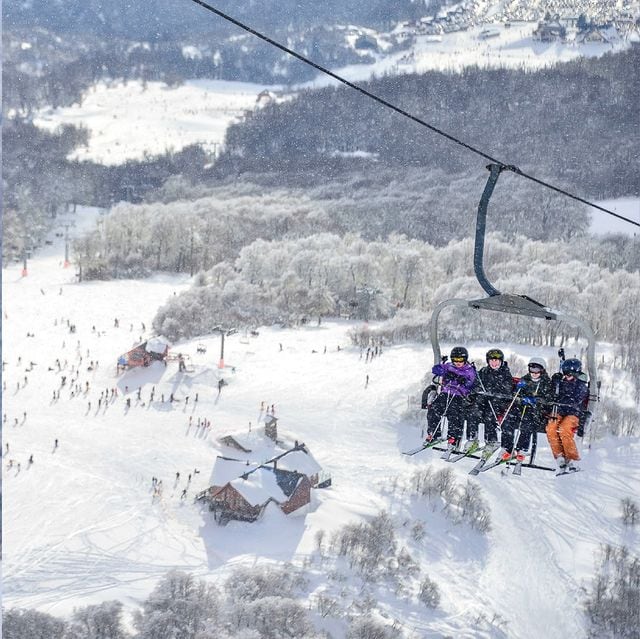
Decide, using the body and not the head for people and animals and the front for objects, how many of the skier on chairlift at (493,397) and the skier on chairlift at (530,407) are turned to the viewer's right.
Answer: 0

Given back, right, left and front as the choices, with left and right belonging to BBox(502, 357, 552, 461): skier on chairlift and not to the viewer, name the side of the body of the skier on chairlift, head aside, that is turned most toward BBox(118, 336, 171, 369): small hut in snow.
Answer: right

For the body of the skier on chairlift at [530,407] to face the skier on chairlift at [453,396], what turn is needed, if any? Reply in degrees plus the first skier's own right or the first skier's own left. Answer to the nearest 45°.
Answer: approximately 45° to the first skier's own right

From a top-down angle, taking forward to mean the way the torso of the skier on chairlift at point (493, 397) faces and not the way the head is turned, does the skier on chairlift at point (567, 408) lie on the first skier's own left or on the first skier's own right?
on the first skier's own left

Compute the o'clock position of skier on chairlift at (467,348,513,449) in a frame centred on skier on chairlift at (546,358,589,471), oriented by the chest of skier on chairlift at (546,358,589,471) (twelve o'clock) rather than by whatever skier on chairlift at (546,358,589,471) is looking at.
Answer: skier on chairlift at (467,348,513,449) is roughly at 2 o'clock from skier on chairlift at (546,358,589,471).

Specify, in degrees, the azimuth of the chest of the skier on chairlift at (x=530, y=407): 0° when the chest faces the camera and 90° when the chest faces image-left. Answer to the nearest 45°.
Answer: approximately 45°

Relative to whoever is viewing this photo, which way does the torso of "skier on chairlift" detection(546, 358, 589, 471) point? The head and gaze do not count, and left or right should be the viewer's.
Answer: facing the viewer and to the left of the viewer
